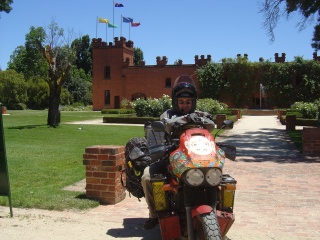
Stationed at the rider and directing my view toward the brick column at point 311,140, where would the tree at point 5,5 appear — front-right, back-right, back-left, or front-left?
front-left

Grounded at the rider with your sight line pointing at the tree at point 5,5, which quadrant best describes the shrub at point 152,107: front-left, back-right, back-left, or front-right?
front-right

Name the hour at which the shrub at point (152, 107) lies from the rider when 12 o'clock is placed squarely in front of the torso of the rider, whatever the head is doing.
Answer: The shrub is roughly at 6 o'clock from the rider.

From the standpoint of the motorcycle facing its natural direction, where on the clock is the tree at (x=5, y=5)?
The tree is roughly at 5 o'clock from the motorcycle.

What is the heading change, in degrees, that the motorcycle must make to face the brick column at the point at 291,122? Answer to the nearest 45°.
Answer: approximately 180°

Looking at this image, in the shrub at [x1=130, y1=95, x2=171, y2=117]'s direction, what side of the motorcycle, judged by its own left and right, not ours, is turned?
back

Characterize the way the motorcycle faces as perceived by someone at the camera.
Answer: facing the viewer

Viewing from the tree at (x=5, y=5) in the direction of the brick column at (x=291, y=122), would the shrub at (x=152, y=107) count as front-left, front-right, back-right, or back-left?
front-left

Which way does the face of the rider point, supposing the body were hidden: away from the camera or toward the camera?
toward the camera

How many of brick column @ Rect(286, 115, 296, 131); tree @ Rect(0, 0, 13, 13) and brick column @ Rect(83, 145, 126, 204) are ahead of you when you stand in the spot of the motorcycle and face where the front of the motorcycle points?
0

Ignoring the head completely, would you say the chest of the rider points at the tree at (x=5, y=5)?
no

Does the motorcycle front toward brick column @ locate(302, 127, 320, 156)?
no

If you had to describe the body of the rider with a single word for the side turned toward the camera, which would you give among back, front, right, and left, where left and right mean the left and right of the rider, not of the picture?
front
